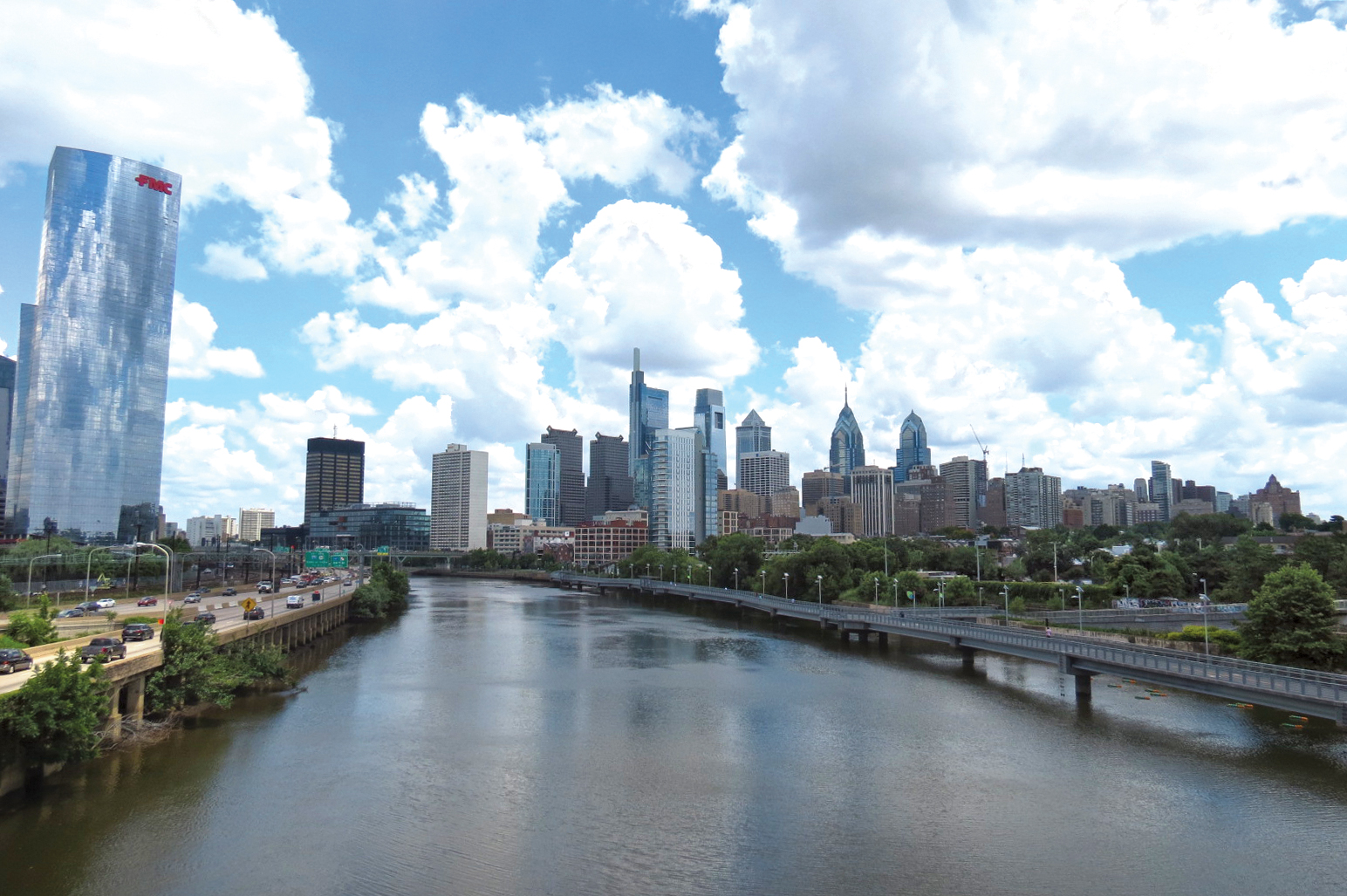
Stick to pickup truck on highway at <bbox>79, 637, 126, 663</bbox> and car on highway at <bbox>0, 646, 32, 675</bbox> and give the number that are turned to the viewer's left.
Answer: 0

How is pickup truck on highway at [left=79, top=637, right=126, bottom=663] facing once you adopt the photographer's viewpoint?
facing away from the viewer and to the right of the viewer

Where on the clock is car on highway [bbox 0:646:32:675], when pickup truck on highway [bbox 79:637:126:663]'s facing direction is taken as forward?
car on highway [bbox 0:646:32:675] is roughly at 7 o'clock from pickup truck on highway [bbox 79:637:126:663].
